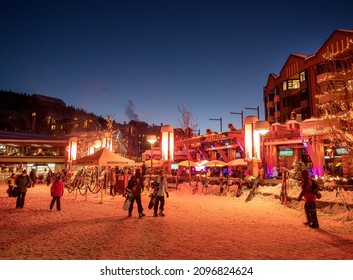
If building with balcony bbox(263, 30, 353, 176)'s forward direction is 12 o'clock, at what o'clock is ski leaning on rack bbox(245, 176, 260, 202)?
The ski leaning on rack is roughly at 11 o'clock from the building with balcony.

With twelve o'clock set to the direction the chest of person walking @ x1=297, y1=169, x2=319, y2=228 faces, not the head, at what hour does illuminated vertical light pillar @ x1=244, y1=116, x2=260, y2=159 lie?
The illuminated vertical light pillar is roughly at 2 o'clock from the person walking.

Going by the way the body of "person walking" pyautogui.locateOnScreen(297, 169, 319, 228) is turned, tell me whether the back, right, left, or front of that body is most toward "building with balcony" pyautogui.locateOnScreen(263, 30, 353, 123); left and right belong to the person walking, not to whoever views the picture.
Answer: right

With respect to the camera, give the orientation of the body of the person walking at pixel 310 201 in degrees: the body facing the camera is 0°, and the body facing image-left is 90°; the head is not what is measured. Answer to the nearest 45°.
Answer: approximately 90°

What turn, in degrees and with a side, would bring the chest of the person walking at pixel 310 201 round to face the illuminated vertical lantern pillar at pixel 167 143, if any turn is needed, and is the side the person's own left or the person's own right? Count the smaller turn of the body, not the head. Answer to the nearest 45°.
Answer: approximately 45° to the person's own right

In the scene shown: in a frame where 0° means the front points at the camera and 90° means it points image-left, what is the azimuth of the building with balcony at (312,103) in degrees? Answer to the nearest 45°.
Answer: approximately 45°
